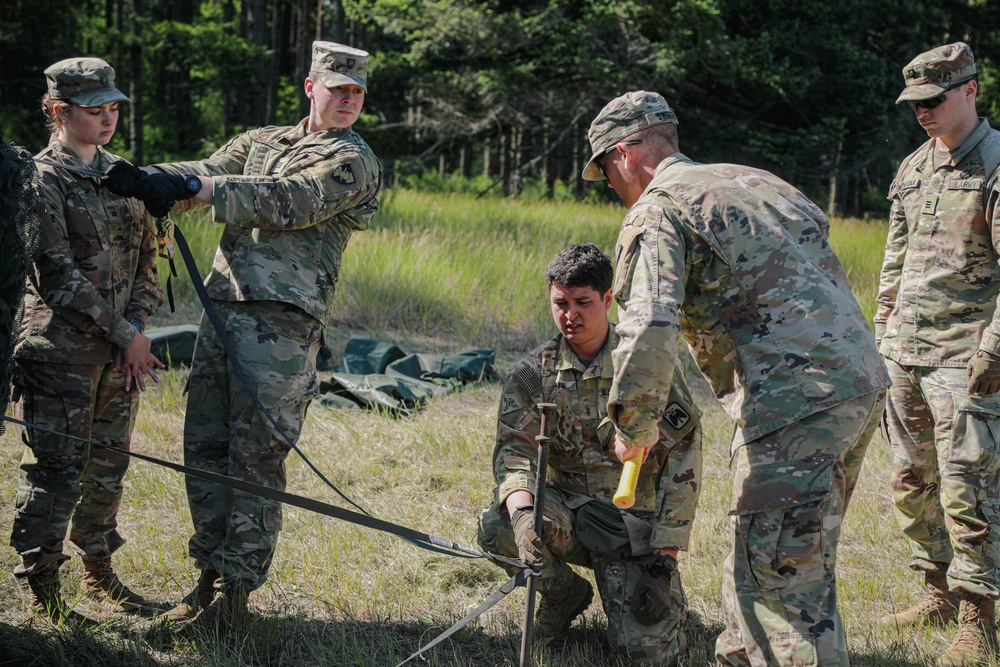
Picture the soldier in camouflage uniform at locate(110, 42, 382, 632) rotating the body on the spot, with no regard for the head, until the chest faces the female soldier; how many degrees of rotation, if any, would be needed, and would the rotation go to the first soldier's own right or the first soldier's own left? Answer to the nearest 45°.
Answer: approximately 45° to the first soldier's own right

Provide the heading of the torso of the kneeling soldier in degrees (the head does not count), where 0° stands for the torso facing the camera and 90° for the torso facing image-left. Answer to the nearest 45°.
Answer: approximately 0°

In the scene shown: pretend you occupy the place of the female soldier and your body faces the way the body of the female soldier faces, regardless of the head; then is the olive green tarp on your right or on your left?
on your left

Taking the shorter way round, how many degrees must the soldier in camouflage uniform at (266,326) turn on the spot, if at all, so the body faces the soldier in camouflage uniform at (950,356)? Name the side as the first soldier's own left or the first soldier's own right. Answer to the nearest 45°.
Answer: approximately 135° to the first soldier's own left

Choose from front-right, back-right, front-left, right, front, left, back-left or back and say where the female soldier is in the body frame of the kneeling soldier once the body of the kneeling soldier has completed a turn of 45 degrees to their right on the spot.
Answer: front-right

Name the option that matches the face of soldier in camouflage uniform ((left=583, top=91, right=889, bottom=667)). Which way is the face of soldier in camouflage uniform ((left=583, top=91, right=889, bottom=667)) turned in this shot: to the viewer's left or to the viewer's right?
to the viewer's left

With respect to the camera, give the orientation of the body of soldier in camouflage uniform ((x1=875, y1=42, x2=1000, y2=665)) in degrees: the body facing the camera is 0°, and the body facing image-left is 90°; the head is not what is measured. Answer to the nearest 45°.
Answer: approximately 45°

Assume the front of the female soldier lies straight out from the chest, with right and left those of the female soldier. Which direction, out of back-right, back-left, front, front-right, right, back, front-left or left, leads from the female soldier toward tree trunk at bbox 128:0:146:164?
back-left

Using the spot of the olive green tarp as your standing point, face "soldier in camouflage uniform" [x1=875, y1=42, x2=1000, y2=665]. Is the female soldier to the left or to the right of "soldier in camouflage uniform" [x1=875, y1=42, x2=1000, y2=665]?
right

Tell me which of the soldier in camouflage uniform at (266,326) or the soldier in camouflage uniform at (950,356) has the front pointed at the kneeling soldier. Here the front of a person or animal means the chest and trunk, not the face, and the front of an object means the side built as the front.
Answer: the soldier in camouflage uniform at (950,356)

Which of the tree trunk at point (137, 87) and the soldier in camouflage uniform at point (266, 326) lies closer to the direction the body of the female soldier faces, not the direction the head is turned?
the soldier in camouflage uniform

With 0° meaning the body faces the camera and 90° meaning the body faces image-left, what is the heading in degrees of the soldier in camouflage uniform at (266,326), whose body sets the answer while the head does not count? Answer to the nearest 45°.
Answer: approximately 45°

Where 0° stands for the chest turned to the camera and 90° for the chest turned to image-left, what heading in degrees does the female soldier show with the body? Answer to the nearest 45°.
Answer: approximately 315°
